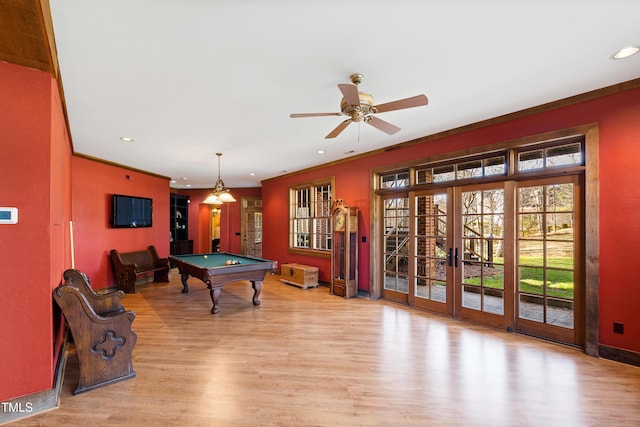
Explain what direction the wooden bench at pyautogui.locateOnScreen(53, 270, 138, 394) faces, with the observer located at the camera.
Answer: facing to the right of the viewer

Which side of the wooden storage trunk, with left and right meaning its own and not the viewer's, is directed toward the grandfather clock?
left

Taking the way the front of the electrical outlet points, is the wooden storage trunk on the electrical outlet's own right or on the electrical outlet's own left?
on the electrical outlet's own right

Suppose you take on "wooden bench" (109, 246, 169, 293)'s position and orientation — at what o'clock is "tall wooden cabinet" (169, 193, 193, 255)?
The tall wooden cabinet is roughly at 8 o'clock from the wooden bench.
